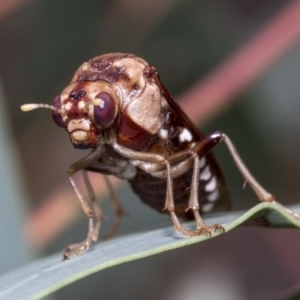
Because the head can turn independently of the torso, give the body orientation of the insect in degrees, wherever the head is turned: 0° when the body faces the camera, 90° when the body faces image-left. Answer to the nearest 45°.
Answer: approximately 45°

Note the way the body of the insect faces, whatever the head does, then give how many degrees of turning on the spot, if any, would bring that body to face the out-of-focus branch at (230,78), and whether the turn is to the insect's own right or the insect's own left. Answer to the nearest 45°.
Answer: approximately 180°

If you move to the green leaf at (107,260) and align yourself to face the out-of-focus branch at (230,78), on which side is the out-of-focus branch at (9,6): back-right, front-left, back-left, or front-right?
front-left

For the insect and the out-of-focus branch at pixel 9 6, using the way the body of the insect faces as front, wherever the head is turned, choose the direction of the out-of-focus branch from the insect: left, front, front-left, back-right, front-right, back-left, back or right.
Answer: back-right

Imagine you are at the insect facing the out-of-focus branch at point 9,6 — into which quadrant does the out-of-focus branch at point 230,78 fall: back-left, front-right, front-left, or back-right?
front-right
